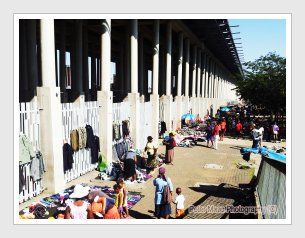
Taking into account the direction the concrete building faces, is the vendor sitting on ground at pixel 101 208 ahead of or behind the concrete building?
ahead

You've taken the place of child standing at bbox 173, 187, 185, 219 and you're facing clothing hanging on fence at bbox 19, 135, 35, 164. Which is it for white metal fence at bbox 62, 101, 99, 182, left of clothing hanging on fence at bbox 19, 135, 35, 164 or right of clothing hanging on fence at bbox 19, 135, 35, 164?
right

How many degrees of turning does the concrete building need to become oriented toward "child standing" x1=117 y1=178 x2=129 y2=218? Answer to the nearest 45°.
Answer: approximately 45° to its right

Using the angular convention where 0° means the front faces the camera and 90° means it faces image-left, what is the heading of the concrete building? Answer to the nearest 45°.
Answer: approximately 315°
